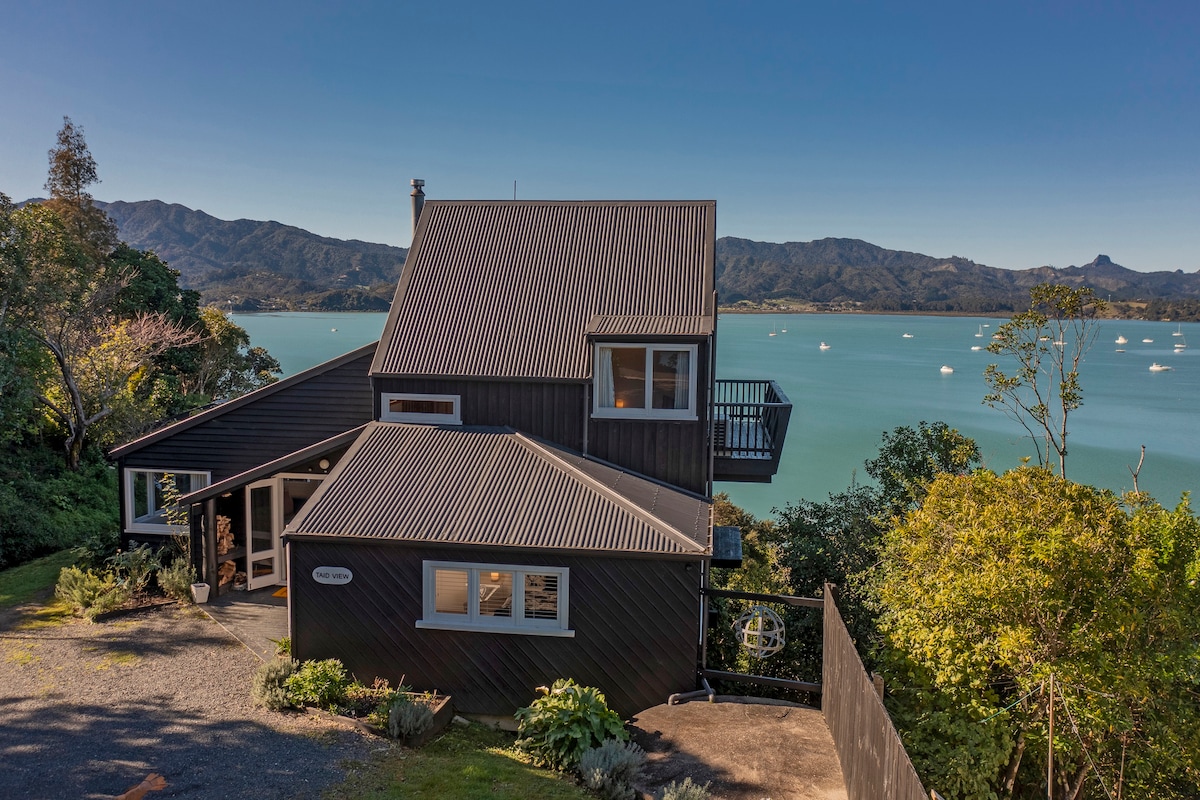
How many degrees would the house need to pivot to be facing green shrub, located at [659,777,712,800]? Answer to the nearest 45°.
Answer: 0° — it already faces it

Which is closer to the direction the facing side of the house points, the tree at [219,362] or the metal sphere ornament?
the metal sphere ornament

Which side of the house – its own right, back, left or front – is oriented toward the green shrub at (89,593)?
right

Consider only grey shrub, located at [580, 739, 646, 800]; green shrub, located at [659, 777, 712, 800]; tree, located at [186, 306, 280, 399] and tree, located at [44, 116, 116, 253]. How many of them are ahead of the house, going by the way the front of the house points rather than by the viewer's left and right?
2

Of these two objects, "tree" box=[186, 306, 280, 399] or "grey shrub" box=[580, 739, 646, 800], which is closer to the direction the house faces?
the grey shrub

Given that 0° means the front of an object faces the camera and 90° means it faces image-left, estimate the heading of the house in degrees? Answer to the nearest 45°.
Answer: approximately 0°

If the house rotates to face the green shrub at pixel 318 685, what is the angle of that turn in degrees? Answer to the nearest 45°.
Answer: approximately 45° to its right

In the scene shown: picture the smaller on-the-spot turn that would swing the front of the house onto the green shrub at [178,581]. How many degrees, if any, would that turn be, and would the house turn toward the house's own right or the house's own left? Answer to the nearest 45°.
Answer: approximately 90° to the house's own right

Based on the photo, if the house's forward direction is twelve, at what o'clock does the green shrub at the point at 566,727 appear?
The green shrub is roughly at 12 o'clock from the house.

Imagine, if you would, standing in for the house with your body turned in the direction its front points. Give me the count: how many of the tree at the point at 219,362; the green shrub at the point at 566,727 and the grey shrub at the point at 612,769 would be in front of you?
2

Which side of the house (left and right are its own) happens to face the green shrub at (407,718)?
front

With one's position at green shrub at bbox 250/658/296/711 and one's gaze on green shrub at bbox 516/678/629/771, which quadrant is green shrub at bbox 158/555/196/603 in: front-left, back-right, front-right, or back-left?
back-left

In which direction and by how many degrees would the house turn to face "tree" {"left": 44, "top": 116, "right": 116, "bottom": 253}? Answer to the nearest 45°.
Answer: approximately 135° to its right
